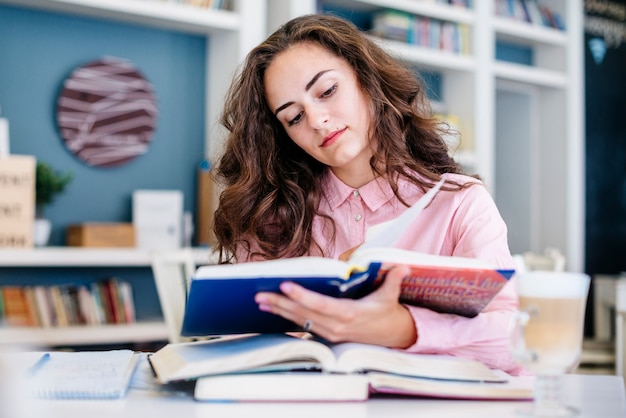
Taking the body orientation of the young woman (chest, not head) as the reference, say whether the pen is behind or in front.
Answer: in front

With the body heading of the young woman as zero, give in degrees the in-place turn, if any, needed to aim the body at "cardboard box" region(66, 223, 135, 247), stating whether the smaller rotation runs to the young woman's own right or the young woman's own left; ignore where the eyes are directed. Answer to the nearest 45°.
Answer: approximately 135° to the young woman's own right

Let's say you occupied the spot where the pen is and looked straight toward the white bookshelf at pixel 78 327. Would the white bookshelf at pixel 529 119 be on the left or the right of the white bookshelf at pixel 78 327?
right

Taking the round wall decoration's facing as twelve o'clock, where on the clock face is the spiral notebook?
The spiral notebook is roughly at 12 o'clock from the round wall decoration.

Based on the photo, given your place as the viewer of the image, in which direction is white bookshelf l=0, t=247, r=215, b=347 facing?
facing the viewer

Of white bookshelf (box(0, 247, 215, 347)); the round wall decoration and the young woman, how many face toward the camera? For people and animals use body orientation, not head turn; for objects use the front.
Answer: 3

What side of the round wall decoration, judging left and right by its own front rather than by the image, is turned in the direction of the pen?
front

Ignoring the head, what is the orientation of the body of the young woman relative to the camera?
toward the camera

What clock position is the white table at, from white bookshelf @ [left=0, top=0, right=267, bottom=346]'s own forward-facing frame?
The white table is roughly at 12 o'clock from the white bookshelf.

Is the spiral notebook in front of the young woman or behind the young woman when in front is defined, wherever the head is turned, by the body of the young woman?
in front

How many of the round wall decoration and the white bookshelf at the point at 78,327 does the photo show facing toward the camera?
2
